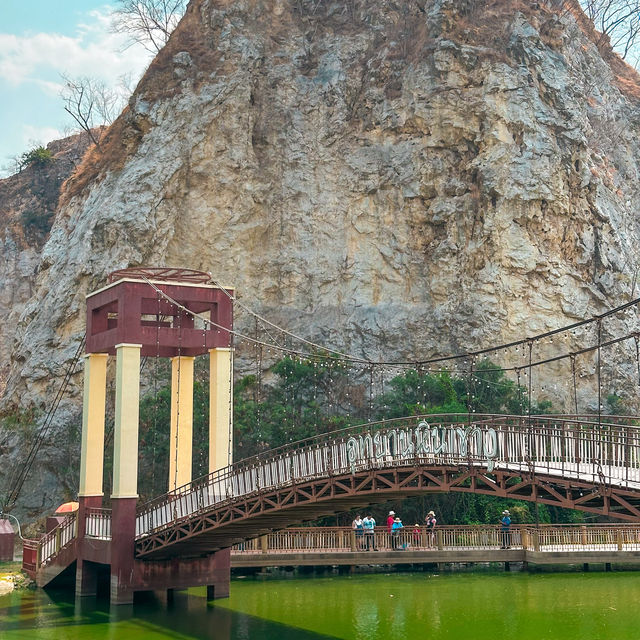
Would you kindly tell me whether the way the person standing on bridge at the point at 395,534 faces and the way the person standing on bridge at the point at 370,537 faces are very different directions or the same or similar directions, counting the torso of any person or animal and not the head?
same or similar directions

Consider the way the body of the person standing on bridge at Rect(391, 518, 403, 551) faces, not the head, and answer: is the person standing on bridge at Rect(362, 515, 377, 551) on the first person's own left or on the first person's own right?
on the first person's own right

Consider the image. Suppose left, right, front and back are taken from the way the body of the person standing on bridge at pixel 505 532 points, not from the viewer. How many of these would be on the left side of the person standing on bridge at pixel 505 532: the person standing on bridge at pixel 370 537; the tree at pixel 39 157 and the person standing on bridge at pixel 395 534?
0

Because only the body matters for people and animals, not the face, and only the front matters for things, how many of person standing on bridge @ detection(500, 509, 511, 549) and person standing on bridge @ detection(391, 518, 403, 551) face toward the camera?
2

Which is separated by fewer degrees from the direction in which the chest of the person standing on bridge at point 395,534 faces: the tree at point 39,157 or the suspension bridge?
the suspension bridge

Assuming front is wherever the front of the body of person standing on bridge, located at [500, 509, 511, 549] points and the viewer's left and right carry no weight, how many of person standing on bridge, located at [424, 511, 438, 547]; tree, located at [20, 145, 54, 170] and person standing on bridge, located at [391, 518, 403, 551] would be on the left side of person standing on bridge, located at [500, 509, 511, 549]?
0

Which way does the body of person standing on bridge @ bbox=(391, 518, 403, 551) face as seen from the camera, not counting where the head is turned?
toward the camera

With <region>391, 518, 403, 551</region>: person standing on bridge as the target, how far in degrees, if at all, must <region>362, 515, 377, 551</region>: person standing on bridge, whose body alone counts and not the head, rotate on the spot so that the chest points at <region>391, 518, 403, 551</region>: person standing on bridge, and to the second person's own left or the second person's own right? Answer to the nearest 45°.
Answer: approximately 90° to the second person's own left

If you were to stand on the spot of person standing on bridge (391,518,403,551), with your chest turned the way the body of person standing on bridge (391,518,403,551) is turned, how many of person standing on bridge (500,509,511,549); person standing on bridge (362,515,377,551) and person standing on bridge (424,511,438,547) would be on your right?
1

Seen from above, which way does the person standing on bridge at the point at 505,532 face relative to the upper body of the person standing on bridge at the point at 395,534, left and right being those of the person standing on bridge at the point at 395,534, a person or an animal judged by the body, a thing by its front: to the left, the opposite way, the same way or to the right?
the same way

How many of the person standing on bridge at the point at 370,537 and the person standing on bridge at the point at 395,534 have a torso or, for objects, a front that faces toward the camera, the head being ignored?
2

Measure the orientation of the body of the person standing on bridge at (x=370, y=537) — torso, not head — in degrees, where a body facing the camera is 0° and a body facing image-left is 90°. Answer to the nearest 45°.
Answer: approximately 0°
